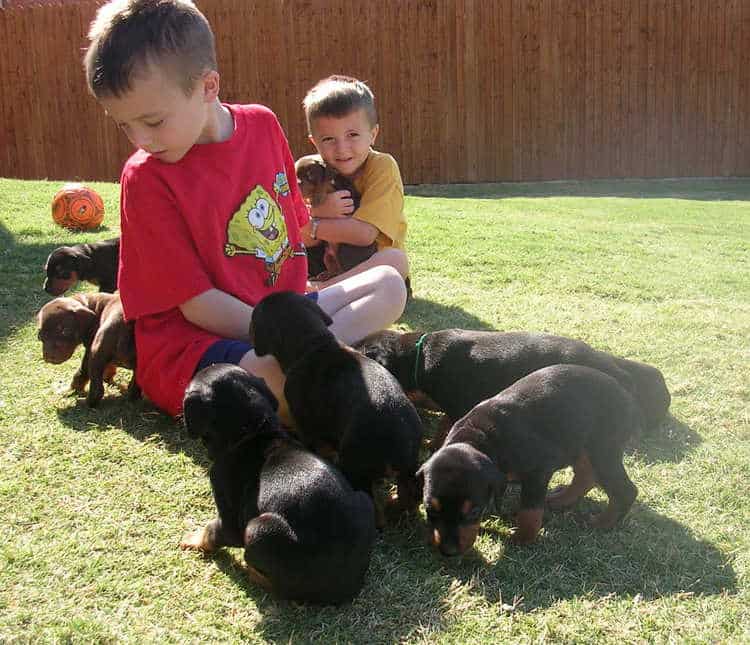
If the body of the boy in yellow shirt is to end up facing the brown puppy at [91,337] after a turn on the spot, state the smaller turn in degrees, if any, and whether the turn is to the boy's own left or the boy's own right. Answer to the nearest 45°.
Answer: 0° — they already face it

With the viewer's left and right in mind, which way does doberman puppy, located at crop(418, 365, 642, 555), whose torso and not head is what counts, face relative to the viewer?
facing the viewer and to the left of the viewer

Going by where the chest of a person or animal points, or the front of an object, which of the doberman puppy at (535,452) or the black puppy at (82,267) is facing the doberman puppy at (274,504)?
the doberman puppy at (535,452)

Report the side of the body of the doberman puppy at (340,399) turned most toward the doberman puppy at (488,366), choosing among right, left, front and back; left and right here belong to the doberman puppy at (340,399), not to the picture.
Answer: right

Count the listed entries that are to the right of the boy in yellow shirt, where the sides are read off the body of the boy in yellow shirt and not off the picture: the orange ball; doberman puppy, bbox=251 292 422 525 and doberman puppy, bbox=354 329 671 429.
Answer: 1

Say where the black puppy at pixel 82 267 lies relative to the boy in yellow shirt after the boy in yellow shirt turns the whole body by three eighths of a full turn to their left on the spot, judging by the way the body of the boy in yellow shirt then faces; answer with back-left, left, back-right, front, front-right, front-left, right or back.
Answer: back

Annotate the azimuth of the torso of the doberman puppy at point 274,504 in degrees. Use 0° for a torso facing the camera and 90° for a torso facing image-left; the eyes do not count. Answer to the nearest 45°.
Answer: approximately 135°

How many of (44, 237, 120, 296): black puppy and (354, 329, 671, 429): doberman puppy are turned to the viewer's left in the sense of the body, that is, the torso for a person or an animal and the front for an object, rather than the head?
2

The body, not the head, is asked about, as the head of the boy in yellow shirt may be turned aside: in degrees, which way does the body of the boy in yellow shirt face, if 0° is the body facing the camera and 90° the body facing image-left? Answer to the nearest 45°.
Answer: approximately 45°

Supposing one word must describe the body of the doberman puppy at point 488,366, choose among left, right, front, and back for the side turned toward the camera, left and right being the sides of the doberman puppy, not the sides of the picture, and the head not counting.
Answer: left

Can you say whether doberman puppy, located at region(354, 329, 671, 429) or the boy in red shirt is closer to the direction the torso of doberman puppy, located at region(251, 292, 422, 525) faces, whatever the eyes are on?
the boy in red shirt

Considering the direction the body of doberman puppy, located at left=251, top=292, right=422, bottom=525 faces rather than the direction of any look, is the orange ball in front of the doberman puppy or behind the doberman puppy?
in front

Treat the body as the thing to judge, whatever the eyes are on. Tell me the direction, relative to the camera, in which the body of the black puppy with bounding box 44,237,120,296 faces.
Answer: to the viewer's left
